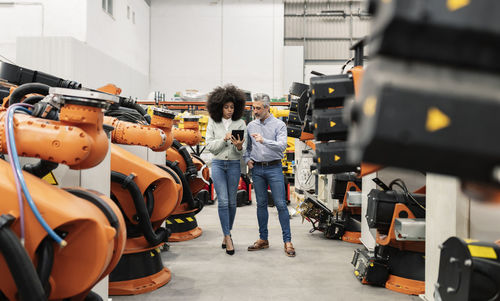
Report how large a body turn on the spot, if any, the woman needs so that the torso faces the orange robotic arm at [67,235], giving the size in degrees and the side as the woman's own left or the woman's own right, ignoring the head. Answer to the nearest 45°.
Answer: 0° — they already face it

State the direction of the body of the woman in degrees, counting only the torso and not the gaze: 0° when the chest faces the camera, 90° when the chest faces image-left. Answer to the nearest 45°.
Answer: approximately 0°

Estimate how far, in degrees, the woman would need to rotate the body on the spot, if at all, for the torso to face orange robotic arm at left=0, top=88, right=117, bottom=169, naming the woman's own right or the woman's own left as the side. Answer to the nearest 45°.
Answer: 0° — they already face it

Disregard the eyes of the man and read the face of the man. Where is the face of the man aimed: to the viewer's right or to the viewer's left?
to the viewer's left
